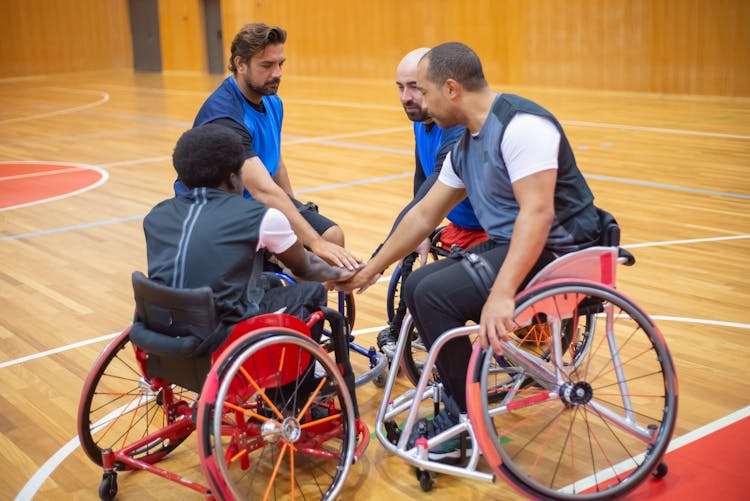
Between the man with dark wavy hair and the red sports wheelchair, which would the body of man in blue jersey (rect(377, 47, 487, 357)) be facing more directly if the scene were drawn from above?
the red sports wheelchair

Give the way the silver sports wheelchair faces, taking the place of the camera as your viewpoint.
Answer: facing to the left of the viewer

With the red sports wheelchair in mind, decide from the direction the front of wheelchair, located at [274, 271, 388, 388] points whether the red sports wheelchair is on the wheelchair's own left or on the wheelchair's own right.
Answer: on the wheelchair's own right

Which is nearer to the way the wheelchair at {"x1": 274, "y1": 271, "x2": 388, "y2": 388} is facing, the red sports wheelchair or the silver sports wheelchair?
the silver sports wheelchair

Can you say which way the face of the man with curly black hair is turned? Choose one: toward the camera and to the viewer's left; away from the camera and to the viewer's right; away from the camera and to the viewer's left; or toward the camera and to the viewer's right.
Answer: away from the camera and to the viewer's right

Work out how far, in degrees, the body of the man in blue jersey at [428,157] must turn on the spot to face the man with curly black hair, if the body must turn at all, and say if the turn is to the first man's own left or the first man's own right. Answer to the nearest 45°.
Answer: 0° — they already face them

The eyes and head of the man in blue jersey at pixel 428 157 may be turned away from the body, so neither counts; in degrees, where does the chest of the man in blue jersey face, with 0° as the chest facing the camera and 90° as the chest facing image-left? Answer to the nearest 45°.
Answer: approximately 45°

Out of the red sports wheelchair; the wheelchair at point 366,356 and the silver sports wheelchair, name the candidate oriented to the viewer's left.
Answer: the silver sports wheelchair

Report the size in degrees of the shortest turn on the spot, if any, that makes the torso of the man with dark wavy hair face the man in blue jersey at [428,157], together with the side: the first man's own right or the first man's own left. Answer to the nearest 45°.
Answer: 0° — they already face them
